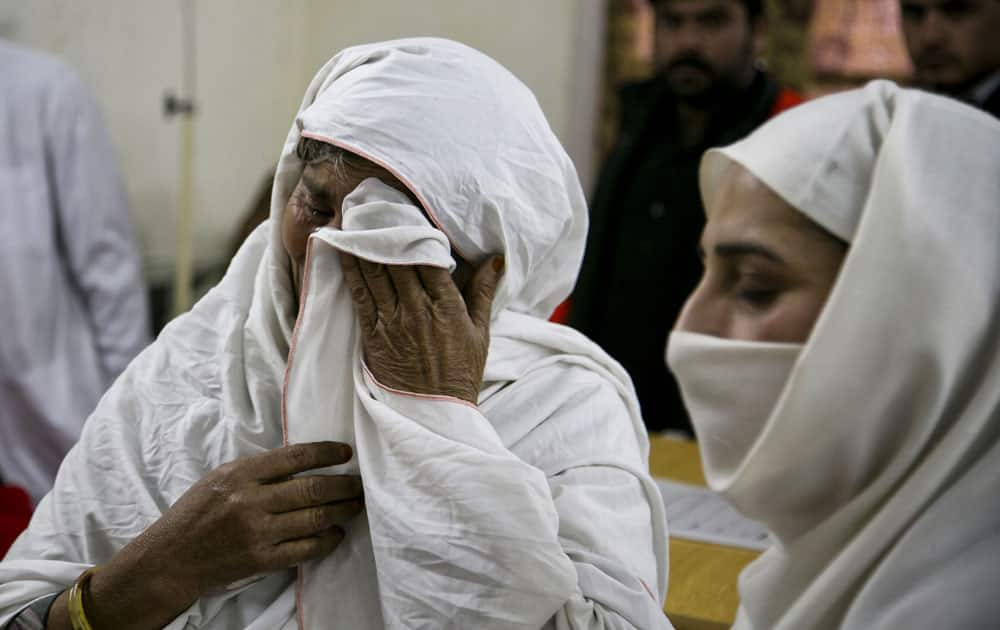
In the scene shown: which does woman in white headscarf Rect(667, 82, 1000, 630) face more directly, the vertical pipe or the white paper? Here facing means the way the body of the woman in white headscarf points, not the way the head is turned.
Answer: the vertical pipe

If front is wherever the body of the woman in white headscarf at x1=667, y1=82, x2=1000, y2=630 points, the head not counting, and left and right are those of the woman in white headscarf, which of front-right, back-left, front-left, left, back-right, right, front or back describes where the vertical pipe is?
front-right

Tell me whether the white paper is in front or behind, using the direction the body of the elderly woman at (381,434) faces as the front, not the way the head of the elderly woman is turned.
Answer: behind

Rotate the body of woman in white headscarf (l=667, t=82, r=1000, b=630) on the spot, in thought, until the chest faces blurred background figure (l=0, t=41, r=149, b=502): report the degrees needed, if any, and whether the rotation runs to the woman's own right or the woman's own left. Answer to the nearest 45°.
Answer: approximately 45° to the woman's own right

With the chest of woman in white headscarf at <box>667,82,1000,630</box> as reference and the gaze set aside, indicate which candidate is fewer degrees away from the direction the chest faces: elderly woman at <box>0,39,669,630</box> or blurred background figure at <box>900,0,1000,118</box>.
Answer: the elderly woman

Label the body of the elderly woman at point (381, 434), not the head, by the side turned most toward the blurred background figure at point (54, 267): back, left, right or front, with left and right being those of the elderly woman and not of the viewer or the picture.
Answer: right

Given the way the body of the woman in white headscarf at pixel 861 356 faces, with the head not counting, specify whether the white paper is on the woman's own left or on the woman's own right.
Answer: on the woman's own right

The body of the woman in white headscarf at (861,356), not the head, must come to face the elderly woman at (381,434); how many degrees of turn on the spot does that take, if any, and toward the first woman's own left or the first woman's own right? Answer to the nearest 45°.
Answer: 0° — they already face them

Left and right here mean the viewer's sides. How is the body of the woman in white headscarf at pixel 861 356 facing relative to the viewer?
facing to the left of the viewer

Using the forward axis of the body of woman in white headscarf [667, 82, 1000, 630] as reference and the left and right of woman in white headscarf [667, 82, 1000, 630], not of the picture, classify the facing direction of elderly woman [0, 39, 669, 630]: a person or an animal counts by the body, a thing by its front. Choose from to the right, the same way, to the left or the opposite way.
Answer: to the left

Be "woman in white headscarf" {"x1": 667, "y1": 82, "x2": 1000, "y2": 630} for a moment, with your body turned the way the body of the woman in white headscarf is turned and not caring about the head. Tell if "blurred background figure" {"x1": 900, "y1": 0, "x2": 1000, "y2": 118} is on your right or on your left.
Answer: on your right

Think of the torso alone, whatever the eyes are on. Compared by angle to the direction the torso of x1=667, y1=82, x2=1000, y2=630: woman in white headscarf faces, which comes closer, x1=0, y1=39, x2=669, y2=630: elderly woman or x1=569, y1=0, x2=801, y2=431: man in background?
the elderly woman

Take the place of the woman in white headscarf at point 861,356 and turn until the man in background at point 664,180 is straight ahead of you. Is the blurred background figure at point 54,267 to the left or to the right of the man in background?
left
